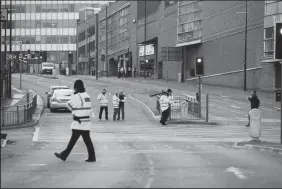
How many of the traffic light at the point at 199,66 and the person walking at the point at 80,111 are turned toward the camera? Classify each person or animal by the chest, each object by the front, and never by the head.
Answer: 1

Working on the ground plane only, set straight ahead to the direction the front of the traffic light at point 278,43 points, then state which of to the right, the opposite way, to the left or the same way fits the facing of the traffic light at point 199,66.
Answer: the same way

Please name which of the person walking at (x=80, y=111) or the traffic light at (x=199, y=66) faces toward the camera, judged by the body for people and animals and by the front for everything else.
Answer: the traffic light

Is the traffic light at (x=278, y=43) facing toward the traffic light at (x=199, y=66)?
no

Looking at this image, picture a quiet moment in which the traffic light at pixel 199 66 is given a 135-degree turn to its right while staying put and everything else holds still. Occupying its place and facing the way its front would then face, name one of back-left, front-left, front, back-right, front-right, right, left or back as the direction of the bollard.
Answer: back-left

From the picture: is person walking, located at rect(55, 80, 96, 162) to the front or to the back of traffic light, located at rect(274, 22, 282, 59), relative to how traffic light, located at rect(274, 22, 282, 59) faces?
to the front

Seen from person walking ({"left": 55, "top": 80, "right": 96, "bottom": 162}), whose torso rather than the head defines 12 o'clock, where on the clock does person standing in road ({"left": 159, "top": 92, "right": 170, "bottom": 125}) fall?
The person standing in road is roughly at 2 o'clock from the person walking.

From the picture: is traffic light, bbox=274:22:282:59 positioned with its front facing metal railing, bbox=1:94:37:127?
no

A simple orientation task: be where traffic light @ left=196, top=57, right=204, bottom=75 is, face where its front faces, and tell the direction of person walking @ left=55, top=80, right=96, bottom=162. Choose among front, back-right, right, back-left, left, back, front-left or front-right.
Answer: front

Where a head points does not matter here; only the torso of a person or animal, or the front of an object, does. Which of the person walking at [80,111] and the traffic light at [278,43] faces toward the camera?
the traffic light

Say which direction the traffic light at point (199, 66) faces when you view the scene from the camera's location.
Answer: facing the viewer

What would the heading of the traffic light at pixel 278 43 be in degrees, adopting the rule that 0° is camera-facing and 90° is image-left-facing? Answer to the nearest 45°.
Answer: approximately 0°
